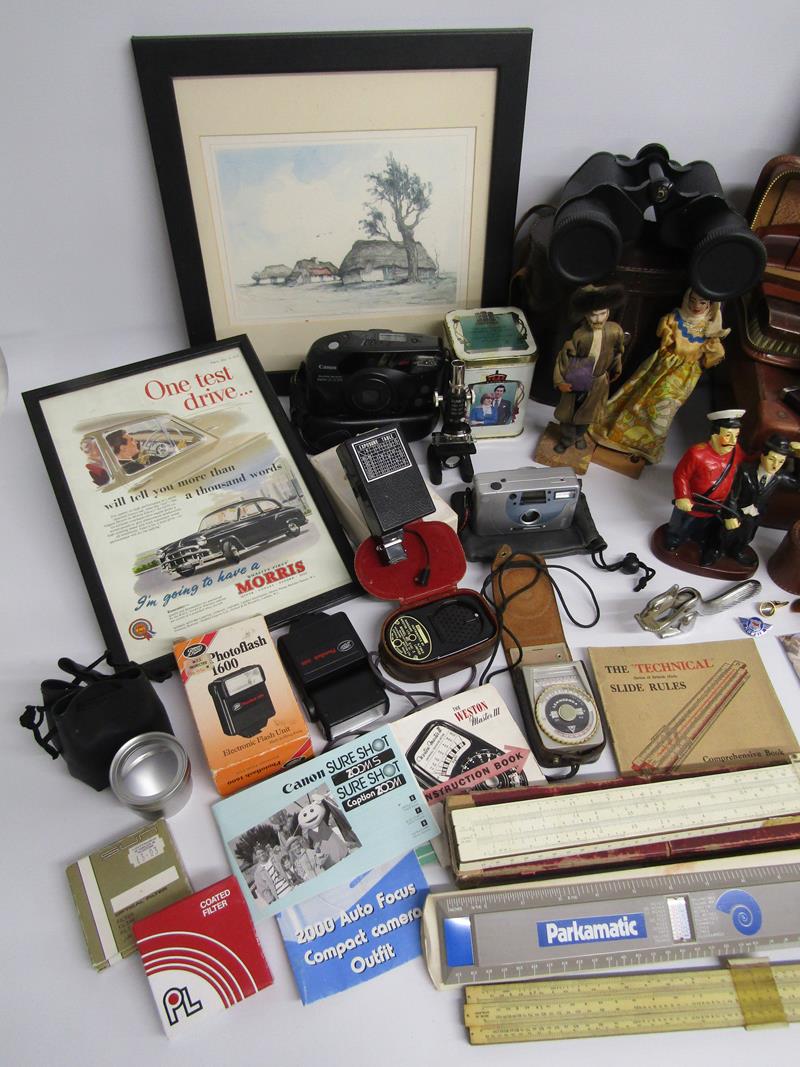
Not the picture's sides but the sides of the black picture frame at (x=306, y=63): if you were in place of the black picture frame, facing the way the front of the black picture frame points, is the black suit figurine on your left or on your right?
on your left

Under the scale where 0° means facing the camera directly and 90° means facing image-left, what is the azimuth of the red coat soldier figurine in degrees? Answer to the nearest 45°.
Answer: approximately 315°

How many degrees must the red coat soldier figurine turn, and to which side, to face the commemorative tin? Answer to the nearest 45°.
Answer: approximately 135° to its right

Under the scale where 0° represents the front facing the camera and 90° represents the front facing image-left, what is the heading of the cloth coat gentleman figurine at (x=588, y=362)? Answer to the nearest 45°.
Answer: approximately 0°
